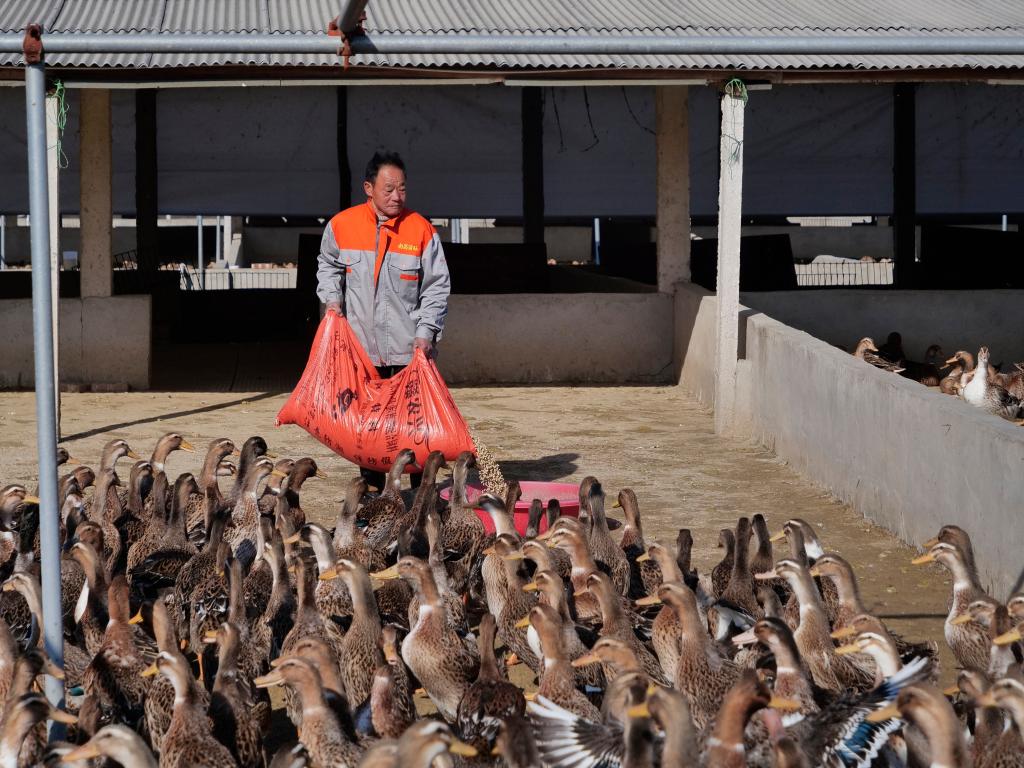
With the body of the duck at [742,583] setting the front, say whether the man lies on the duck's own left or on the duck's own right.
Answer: on the duck's own left

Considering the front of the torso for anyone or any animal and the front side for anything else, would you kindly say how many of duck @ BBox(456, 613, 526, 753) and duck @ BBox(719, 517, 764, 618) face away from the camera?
2

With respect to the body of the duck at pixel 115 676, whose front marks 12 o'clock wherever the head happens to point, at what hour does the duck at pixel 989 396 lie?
the duck at pixel 989 396 is roughly at 2 o'clock from the duck at pixel 115 676.

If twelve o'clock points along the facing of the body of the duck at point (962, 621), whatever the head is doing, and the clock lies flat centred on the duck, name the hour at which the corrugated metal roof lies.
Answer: The corrugated metal roof is roughly at 2 o'clock from the duck.

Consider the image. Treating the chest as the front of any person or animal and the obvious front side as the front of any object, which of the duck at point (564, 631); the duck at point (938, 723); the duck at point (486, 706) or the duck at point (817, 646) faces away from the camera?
the duck at point (486, 706)

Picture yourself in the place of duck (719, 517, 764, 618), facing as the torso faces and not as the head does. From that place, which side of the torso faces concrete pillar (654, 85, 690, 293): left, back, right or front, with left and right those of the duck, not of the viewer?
front

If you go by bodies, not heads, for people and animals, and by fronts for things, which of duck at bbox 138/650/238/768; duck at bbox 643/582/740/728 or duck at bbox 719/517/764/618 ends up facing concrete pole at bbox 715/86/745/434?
duck at bbox 719/517/764/618

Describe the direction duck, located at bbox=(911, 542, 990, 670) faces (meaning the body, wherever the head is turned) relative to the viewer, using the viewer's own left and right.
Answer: facing to the left of the viewer

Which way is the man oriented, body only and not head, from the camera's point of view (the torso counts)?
toward the camera
